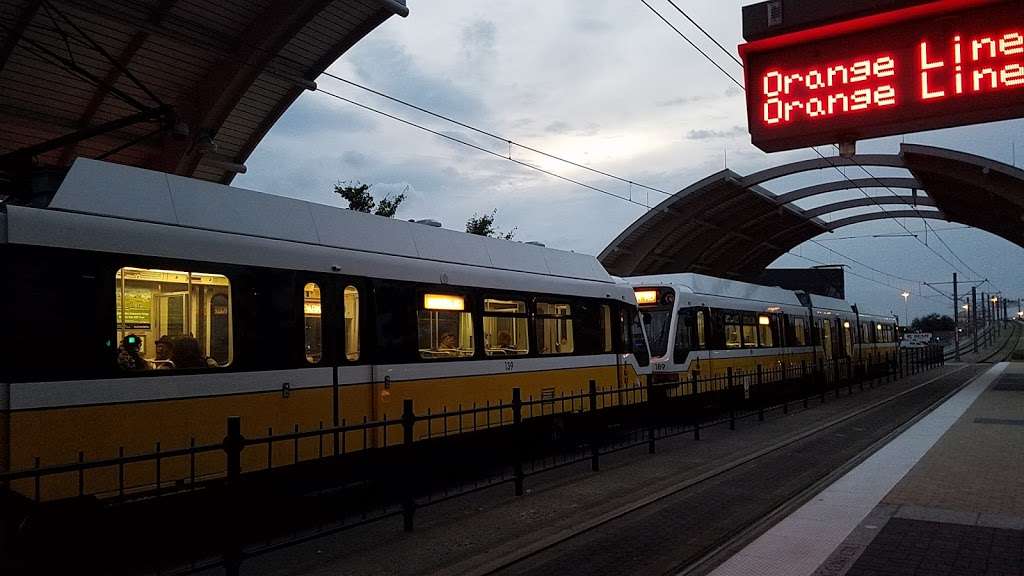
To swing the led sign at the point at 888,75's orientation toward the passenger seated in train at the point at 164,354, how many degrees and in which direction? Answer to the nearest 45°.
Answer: approximately 90° to its right

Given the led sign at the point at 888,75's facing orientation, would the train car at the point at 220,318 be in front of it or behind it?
in front

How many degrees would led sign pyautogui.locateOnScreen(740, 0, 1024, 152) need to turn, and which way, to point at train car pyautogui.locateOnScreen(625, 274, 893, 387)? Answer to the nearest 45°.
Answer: approximately 135° to its right

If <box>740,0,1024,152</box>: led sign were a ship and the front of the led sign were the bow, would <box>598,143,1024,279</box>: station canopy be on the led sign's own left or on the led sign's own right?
on the led sign's own right

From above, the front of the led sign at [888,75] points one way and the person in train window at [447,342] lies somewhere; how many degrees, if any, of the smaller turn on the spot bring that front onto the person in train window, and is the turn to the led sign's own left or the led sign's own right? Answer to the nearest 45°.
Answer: approximately 45° to the led sign's own right

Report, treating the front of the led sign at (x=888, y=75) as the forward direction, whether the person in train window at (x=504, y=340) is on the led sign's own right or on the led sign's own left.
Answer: on the led sign's own right

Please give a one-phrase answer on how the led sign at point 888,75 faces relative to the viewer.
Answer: facing the viewer and to the left of the viewer

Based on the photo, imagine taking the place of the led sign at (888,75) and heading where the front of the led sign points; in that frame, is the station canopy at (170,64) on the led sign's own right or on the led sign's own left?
on the led sign's own right

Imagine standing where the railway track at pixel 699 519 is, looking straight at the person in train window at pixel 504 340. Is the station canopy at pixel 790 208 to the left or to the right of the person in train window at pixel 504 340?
right
